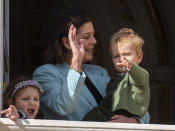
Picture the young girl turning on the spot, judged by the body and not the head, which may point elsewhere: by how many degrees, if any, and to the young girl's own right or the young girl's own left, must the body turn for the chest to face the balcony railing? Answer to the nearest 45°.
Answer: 0° — they already face it

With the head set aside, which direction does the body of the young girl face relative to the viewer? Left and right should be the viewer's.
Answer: facing the viewer and to the right of the viewer

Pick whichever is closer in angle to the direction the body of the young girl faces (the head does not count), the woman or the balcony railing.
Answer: the balcony railing

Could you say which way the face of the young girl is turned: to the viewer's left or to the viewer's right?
to the viewer's right

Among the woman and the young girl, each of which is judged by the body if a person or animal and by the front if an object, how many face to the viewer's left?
0

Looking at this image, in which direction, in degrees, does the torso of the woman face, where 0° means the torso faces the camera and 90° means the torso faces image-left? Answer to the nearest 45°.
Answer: approximately 315°
